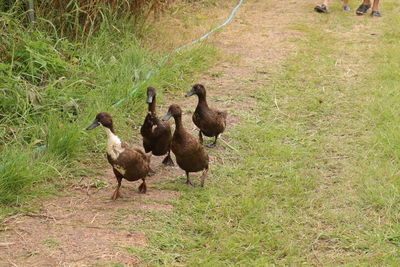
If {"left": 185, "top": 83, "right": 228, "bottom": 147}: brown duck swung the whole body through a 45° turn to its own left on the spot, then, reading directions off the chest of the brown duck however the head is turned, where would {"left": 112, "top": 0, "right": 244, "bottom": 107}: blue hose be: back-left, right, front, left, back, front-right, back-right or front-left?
back

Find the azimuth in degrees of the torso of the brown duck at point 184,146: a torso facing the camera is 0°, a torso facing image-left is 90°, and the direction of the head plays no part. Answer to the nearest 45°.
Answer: approximately 45°

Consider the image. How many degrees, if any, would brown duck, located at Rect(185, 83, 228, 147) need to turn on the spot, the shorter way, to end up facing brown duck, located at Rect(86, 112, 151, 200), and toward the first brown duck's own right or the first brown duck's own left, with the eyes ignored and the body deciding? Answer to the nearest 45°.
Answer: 0° — it already faces it

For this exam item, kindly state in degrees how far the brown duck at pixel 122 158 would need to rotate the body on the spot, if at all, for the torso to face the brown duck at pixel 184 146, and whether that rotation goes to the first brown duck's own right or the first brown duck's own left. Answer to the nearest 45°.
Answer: approximately 135° to the first brown duck's own left

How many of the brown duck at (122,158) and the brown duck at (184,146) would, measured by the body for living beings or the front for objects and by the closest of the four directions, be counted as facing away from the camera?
0

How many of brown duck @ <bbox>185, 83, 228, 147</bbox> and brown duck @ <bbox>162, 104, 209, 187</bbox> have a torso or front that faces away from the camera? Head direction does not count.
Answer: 0

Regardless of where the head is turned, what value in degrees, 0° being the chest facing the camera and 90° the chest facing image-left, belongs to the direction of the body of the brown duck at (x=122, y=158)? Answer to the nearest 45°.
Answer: approximately 45°

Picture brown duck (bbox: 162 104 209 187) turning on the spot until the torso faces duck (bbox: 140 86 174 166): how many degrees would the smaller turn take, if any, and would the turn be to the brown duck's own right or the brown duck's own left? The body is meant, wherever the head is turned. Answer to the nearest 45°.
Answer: approximately 90° to the brown duck's own right

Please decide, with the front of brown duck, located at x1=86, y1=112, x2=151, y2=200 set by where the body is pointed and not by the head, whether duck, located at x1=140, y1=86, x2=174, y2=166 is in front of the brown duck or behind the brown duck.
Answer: behind

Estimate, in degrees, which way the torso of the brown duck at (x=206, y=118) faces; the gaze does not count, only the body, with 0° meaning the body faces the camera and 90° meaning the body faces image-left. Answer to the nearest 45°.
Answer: approximately 45°

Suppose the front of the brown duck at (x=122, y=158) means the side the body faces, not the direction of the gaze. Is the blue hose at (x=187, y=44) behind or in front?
behind
